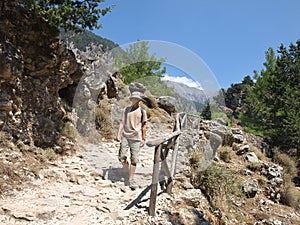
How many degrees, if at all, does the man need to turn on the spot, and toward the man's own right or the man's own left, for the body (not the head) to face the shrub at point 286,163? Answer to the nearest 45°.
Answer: approximately 135° to the man's own left

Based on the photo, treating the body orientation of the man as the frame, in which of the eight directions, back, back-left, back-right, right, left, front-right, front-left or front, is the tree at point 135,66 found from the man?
back

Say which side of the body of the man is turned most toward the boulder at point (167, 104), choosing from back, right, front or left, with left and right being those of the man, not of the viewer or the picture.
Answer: back

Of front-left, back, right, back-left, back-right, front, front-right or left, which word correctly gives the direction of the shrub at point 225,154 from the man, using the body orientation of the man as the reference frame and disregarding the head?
back-left

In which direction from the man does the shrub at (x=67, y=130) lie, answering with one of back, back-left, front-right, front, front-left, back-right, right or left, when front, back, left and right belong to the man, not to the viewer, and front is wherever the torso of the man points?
back-right

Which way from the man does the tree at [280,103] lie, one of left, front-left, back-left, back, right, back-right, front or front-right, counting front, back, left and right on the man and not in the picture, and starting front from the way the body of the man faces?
back-left

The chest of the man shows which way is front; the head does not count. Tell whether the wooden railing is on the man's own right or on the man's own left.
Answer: on the man's own left

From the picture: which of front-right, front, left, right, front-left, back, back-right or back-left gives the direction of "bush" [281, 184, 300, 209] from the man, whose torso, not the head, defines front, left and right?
back-left

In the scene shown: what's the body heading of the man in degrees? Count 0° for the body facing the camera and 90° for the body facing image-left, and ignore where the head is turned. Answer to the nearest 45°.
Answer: approximately 0°
